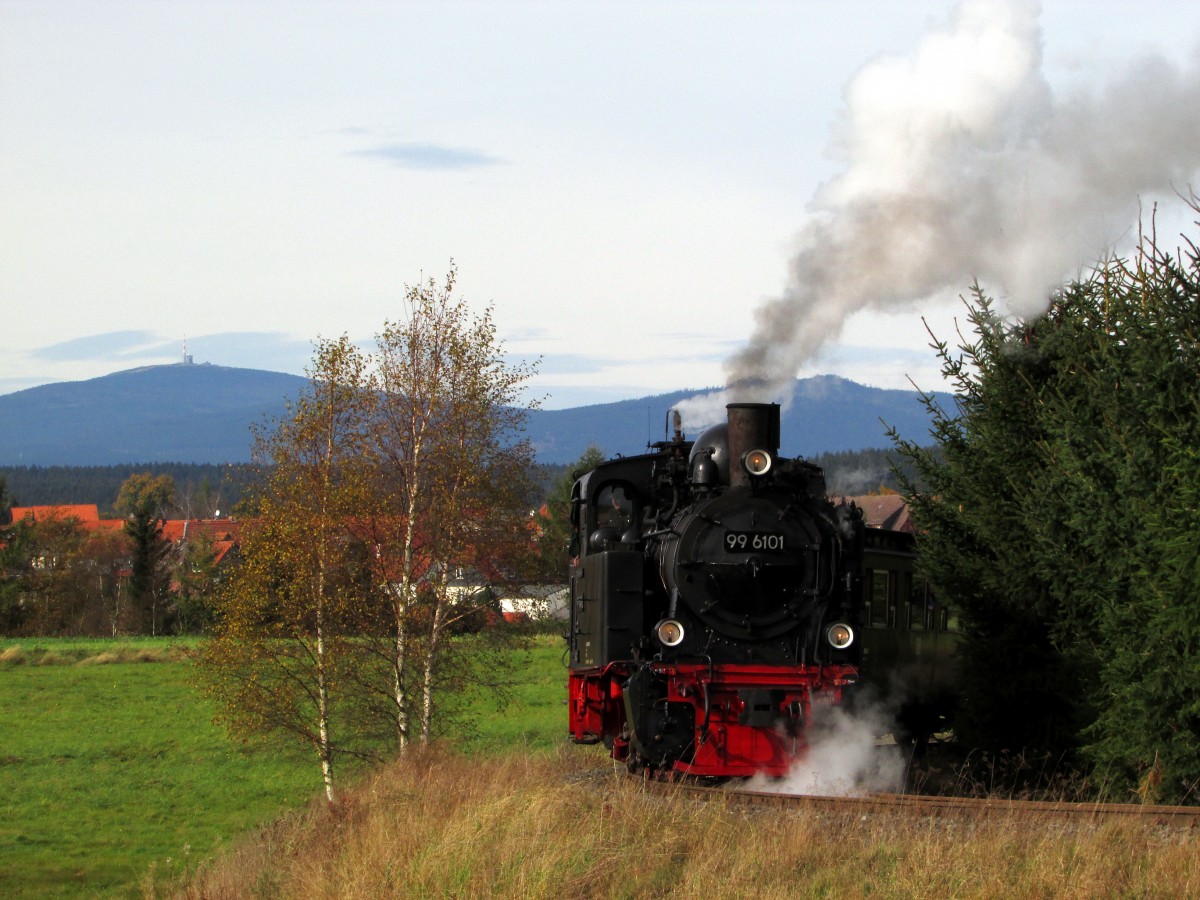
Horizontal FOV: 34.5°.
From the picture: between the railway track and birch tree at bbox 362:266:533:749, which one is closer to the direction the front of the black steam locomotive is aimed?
the railway track

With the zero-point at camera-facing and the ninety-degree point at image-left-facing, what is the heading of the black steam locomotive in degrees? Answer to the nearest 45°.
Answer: approximately 0°

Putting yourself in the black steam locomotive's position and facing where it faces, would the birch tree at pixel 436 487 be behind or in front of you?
behind

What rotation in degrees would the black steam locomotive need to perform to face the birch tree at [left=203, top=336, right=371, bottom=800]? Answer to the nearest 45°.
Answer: approximately 135° to its right
